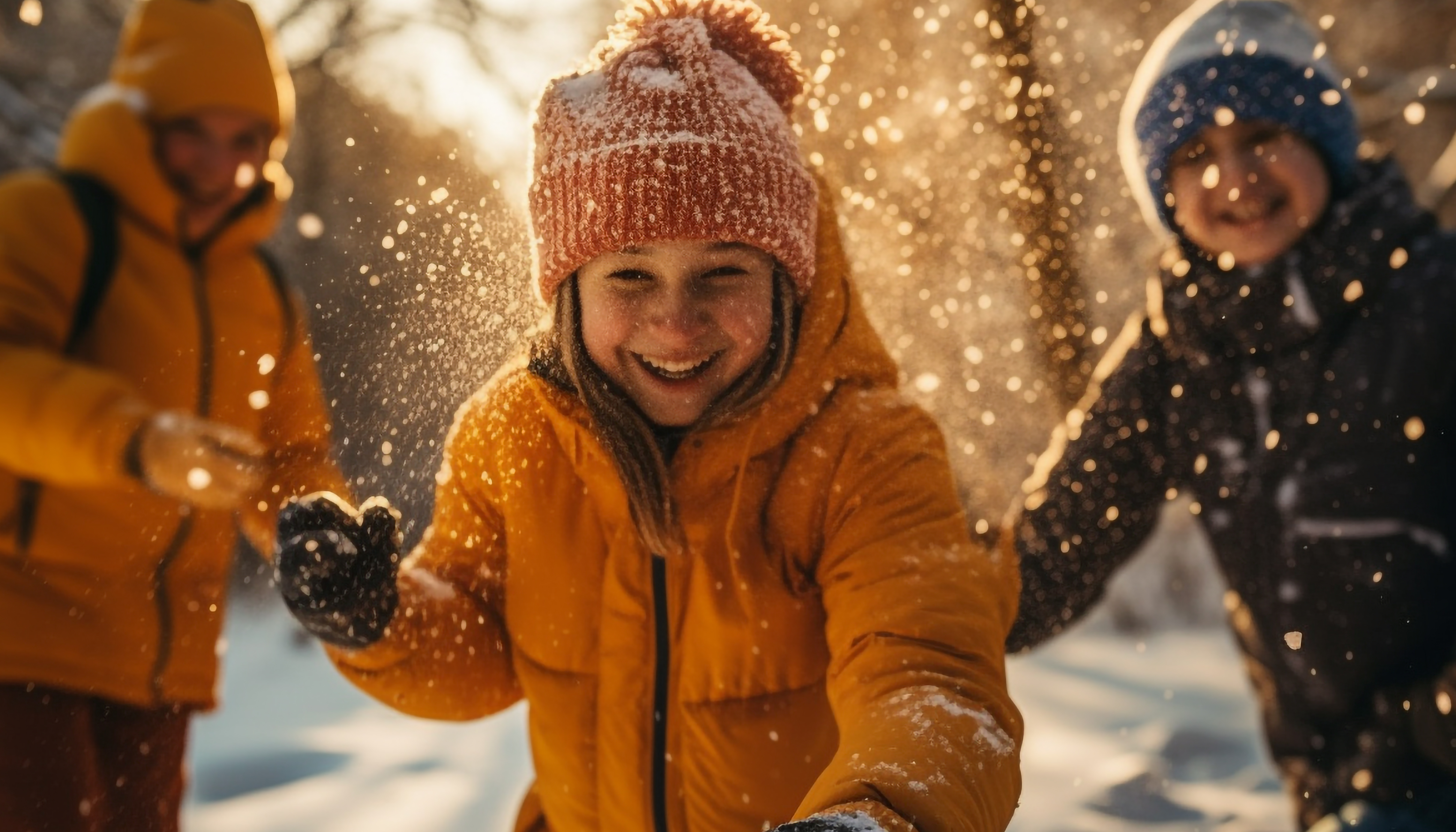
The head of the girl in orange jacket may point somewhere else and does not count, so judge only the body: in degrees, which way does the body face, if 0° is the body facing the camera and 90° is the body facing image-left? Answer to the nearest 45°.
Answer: approximately 0°
